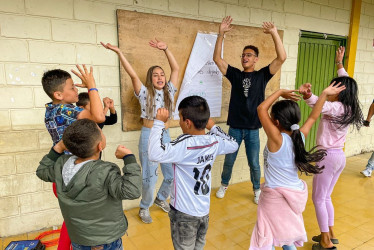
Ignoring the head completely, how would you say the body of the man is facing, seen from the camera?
toward the camera

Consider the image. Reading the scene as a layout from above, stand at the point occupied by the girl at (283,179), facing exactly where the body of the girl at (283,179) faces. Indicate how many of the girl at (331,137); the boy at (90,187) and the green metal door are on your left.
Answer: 1

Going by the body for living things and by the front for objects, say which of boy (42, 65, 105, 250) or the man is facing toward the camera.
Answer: the man

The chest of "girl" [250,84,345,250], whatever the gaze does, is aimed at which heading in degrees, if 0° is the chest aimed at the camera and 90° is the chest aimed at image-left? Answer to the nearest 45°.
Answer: approximately 135°

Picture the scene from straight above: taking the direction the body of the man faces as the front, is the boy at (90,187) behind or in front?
in front

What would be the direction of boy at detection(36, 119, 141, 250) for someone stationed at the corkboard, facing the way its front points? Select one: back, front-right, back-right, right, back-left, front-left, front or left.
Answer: front-right

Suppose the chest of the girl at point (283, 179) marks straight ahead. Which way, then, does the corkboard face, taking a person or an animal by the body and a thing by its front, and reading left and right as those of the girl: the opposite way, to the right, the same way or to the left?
the opposite way

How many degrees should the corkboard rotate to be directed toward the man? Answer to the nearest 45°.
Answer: approximately 45° to its left

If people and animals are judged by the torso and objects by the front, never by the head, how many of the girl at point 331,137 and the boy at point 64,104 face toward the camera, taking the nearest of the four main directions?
0

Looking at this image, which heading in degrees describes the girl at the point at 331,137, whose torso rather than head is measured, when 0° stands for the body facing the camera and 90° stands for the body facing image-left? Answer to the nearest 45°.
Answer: approximately 135°

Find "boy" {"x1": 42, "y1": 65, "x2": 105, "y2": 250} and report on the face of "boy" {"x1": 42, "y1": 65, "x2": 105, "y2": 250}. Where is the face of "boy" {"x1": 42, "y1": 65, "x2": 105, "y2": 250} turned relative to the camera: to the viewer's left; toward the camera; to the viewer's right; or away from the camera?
to the viewer's right

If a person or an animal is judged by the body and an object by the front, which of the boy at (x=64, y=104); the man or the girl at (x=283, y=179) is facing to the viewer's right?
the boy

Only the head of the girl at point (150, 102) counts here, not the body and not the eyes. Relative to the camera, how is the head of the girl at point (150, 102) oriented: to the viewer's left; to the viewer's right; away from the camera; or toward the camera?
toward the camera

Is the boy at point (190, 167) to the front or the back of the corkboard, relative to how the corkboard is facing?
to the front
